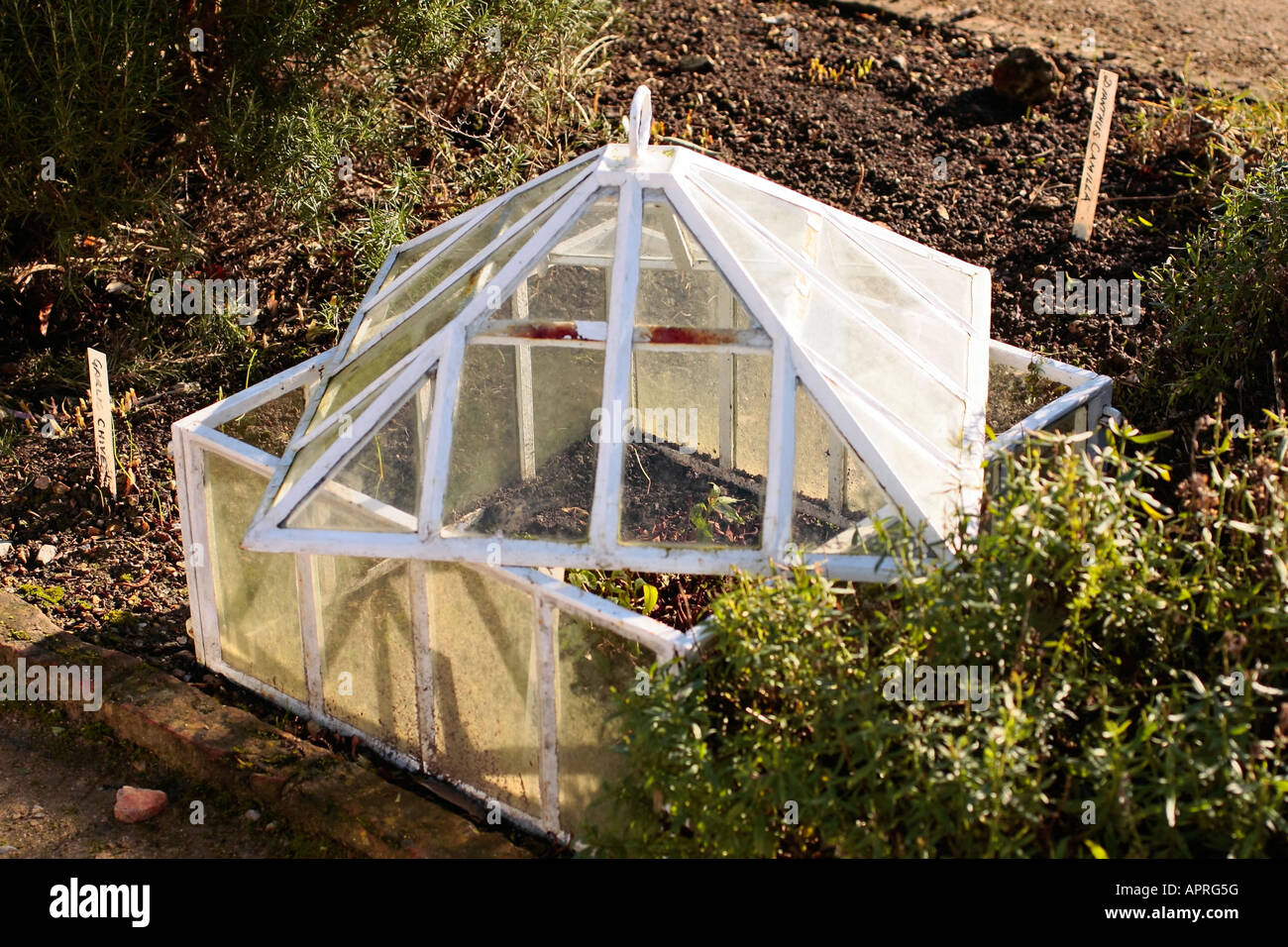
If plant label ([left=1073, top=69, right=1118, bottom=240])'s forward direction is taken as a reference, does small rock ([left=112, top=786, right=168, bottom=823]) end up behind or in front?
in front

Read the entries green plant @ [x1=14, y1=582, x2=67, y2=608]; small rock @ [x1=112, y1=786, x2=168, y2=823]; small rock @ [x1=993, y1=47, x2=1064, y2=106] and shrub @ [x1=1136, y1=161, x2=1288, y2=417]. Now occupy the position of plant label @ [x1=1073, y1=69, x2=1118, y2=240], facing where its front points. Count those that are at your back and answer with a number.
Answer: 1

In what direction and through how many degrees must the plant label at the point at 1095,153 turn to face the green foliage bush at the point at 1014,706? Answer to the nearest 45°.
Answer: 0° — it already faces it

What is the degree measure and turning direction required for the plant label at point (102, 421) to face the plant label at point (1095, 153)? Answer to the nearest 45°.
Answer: approximately 90° to its left

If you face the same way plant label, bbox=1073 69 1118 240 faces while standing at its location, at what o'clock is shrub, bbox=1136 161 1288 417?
The shrub is roughly at 11 o'clock from the plant label.

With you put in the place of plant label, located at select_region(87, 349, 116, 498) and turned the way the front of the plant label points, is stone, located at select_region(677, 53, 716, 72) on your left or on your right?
on your left

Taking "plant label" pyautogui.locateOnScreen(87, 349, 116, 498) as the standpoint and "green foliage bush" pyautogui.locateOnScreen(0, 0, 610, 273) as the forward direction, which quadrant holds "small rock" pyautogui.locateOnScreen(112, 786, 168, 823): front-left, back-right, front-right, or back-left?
back-right

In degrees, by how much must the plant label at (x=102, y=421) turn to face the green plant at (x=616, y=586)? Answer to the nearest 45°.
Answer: approximately 45° to its left

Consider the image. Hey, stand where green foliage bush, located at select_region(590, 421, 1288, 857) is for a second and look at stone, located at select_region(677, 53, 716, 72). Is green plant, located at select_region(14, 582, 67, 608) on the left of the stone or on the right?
left

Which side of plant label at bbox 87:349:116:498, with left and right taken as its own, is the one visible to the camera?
front

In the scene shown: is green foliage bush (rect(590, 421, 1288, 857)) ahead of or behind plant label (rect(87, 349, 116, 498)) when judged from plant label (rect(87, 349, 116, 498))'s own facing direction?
ahead

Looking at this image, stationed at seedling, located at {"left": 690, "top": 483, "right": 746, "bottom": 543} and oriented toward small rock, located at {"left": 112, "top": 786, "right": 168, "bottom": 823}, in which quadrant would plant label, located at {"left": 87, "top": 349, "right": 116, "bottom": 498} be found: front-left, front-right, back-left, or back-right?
front-right

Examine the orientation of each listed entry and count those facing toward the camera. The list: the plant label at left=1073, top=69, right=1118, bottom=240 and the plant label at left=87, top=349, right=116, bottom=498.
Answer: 2

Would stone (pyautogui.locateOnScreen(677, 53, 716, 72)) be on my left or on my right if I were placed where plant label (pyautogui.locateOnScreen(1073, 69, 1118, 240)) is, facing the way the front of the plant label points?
on my right
